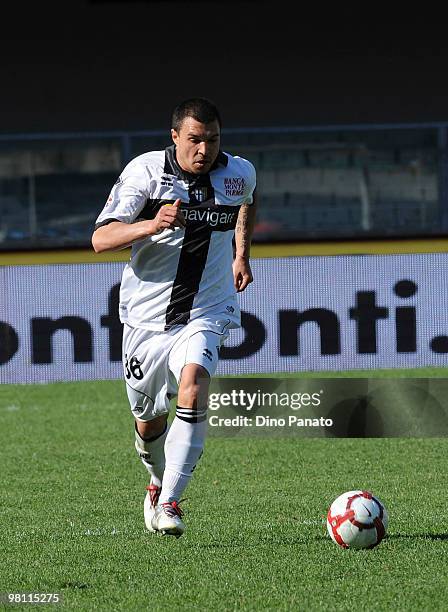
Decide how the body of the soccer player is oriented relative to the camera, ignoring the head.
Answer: toward the camera
